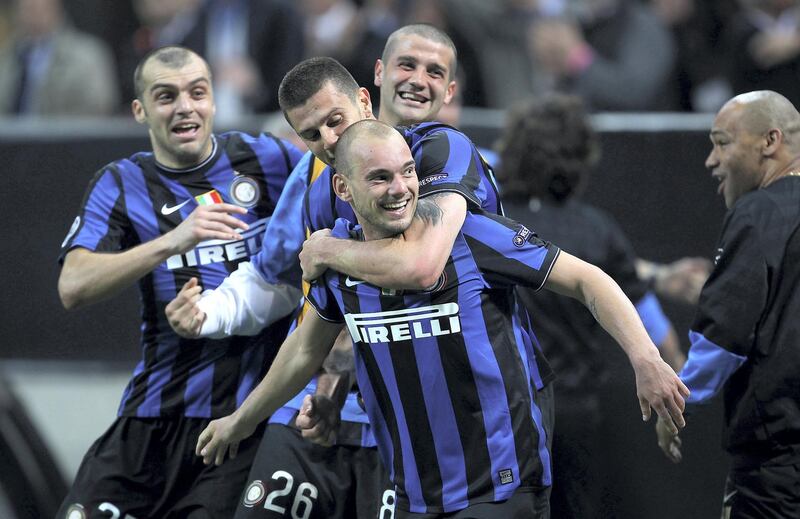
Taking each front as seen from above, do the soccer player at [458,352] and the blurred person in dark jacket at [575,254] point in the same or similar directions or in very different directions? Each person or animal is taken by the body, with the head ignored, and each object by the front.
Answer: very different directions

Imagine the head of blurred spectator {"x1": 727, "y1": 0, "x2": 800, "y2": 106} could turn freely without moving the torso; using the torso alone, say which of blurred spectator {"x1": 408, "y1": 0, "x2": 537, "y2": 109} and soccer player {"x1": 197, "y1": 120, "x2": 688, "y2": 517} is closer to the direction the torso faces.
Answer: the soccer player

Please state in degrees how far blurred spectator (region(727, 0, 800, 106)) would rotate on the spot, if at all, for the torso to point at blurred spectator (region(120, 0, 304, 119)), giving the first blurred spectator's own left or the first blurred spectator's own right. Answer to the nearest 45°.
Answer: approximately 90° to the first blurred spectator's own right

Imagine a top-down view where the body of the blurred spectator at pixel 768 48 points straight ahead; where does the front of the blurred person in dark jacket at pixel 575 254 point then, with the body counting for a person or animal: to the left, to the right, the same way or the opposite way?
the opposite way

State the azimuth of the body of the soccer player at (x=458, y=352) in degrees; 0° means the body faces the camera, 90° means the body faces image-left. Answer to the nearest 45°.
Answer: approximately 0°

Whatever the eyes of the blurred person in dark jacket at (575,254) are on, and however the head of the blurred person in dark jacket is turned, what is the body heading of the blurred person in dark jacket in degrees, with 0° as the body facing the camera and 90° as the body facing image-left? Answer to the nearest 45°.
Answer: approximately 180°

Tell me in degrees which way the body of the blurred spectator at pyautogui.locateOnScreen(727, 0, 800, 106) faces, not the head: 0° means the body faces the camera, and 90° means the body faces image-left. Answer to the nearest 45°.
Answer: approximately 0°
